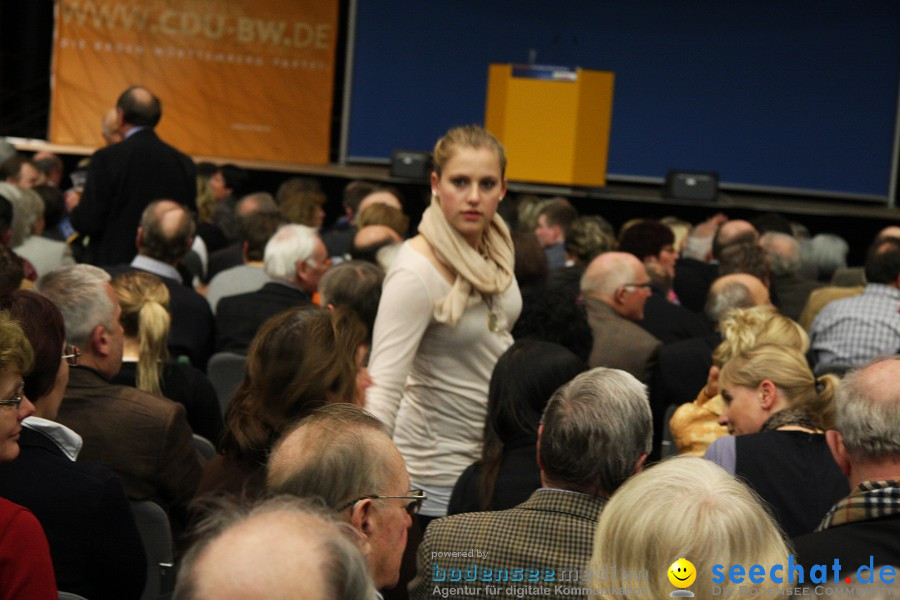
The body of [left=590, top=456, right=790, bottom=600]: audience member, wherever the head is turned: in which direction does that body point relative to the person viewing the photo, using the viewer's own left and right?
facing away from the viewer

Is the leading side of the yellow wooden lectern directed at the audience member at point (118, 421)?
yes

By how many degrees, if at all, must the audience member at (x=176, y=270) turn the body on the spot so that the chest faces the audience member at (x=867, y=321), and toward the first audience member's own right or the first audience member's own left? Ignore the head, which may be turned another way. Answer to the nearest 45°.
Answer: approximately 90° to the first audience member's own right

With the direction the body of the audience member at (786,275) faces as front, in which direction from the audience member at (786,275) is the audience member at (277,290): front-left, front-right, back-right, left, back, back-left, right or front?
back-left

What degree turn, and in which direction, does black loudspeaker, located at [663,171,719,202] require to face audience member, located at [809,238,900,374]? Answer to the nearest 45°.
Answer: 0° — it already faces them

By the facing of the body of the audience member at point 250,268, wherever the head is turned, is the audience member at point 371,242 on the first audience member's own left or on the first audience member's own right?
on the first audience member's own right

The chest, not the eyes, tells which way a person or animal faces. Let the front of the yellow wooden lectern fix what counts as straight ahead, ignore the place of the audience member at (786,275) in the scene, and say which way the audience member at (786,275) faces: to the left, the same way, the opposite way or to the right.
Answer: the opposite way

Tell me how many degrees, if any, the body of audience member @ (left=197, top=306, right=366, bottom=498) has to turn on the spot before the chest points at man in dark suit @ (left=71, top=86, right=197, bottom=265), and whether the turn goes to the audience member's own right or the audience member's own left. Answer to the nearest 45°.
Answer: approximately 45° to the audience member's own left

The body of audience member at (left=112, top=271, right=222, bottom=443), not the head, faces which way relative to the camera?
away from the camera

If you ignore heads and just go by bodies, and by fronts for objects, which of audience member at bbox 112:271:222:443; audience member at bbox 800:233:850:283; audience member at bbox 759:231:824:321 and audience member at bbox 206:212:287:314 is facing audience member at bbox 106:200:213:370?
audience member at bbox 112:271:222:443

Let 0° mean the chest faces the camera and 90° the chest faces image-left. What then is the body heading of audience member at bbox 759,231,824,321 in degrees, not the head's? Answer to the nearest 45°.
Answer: approximately 180°

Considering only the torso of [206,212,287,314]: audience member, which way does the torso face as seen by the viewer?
away from the camera

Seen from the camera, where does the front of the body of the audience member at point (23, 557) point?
to the viewer's right

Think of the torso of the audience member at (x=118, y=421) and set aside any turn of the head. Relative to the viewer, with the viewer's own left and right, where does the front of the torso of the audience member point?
facing away from the viewer and to the right of the viewer

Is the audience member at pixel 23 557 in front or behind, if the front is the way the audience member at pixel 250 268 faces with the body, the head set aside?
behind

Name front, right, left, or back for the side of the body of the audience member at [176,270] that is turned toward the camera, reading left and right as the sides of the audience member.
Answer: back

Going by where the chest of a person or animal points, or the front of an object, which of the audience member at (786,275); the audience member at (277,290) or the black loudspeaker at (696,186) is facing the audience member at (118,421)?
the black loudspeaker
